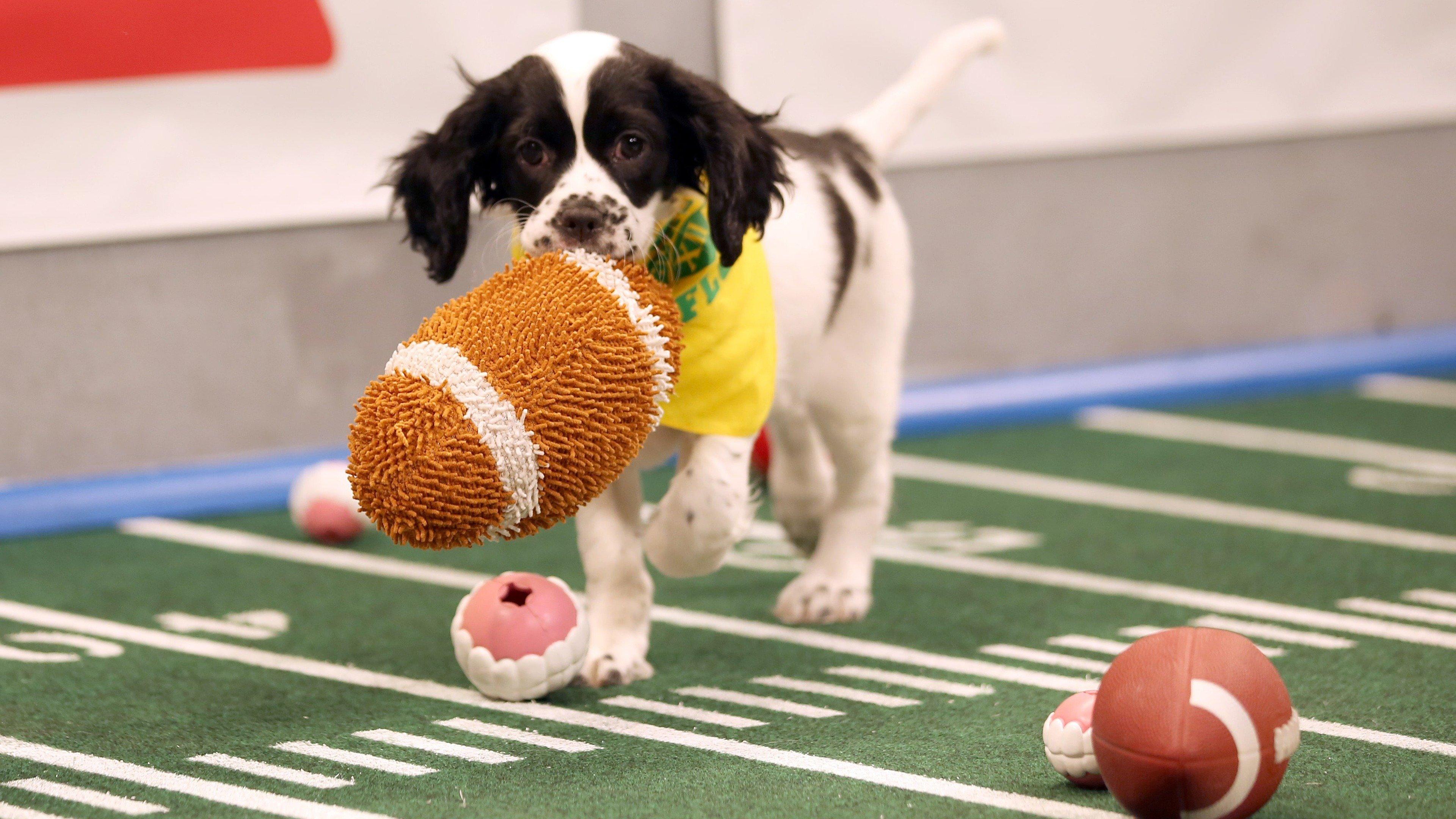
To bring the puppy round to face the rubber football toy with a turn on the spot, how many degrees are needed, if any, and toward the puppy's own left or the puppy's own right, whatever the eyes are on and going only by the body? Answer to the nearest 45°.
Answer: approximately 90° to the puppy's own left

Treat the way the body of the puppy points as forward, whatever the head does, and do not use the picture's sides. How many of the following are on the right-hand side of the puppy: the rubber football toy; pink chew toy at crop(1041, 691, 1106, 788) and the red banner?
1

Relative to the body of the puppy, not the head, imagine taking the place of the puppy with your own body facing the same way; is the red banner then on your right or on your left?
on your right

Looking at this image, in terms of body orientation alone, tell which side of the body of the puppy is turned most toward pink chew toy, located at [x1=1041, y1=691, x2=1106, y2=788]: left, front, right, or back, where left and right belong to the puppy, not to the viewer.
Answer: left

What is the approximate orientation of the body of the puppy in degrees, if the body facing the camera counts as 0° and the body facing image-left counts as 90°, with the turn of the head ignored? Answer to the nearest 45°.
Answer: approximately 45°
